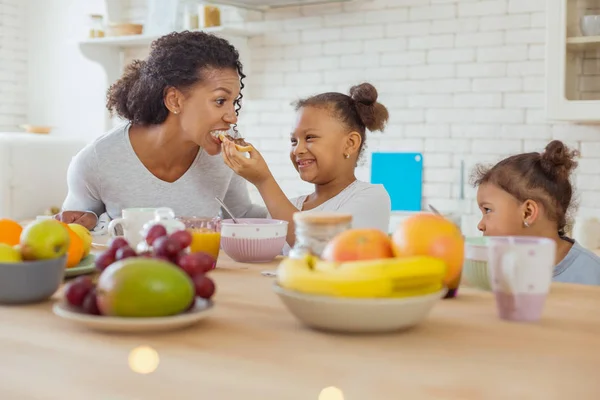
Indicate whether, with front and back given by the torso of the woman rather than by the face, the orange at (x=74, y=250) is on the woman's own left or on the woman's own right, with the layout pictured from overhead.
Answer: on the woman's own right

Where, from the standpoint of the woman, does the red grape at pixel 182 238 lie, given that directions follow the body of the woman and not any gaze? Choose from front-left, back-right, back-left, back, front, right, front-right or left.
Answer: front-right

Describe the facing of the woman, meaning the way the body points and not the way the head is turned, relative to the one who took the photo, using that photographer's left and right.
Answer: facing the viewer and to the right of the viewer

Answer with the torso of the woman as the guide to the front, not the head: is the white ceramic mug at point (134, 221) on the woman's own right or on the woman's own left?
on the woman's own right

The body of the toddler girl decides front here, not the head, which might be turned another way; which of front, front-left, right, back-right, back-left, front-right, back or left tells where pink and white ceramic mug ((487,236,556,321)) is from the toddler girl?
left

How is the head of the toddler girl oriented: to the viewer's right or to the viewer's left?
to the viewer's left

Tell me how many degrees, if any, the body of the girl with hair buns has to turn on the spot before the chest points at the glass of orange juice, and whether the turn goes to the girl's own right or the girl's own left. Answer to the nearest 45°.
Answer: approximately 45° to the girl's own left

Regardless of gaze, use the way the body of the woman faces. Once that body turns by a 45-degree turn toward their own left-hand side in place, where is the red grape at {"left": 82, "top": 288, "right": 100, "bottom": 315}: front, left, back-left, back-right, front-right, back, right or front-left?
right

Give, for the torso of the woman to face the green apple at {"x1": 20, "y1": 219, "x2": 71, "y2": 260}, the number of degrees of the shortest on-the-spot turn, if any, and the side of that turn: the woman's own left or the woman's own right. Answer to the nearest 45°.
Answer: approximately 45° to the woman's own right

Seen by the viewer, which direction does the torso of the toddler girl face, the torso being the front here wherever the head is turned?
to the viewer's left

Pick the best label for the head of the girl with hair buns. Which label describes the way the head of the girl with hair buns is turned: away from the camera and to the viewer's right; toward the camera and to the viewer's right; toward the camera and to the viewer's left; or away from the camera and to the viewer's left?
toward the camera and to the viewer's left

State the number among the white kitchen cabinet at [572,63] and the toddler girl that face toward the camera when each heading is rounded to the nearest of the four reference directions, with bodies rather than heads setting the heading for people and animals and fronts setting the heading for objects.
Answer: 1

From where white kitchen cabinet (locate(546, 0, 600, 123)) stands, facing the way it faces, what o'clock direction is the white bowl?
The white bowl is roughly at 12 o'clock from the white kitchen cabinet.

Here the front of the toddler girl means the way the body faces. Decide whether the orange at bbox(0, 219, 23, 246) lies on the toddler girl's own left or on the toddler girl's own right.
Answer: on the toddler girl's own left

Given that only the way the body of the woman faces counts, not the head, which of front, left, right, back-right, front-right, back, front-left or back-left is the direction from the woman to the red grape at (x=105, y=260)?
front-right

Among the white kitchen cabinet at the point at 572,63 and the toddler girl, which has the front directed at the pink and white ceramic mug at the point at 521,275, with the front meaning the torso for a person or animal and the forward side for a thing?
the white kitchen cabinet

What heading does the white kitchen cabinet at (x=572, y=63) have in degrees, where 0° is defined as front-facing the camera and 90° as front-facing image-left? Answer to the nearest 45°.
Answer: approximately 0°

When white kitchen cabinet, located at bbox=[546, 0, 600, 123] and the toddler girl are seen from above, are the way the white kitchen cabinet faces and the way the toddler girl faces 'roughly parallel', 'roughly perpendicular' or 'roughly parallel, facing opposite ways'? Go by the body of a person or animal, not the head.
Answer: roughly perpendicular

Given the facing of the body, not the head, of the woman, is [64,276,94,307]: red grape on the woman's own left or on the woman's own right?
on the woman's own right
